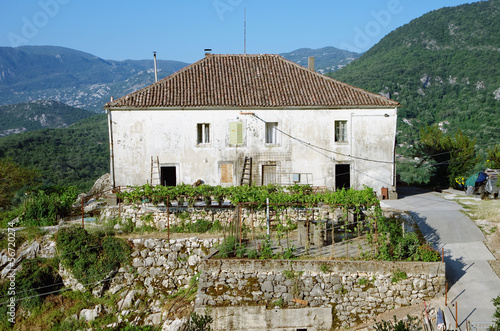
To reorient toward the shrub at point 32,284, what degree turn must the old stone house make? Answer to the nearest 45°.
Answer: approximately 45° to its right

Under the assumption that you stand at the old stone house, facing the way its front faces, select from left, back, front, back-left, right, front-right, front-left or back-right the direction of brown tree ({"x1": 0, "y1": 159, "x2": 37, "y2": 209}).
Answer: right

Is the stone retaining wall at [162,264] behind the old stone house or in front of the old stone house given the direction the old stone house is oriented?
in front

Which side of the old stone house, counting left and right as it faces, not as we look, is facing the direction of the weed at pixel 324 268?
front

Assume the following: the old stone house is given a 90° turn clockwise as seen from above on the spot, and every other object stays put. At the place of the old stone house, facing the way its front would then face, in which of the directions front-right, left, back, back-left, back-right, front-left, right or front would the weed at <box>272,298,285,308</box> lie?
left

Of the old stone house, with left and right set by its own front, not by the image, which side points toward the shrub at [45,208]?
right

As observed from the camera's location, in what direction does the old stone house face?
facing the viewer

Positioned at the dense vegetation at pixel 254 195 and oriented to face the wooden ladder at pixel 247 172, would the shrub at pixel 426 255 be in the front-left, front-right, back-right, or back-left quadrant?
back-right

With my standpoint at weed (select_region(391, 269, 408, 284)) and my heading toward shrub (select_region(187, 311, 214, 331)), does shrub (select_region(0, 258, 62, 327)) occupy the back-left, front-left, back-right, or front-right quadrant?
front-right

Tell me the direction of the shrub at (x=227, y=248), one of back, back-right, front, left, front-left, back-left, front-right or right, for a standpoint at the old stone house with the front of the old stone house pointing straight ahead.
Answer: front

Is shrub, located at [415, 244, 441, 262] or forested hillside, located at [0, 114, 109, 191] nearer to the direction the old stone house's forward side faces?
the shrub

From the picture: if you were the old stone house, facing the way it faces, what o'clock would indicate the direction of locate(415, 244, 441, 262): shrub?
The shrub is roughly at 11 o'clock from the old stone house.

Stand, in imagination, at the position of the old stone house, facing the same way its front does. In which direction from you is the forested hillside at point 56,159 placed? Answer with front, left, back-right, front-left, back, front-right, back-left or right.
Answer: back-right

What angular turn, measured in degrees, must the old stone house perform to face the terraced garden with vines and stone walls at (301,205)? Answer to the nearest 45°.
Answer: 0° — it already faces it

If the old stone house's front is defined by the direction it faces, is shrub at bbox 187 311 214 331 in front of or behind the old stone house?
in front
